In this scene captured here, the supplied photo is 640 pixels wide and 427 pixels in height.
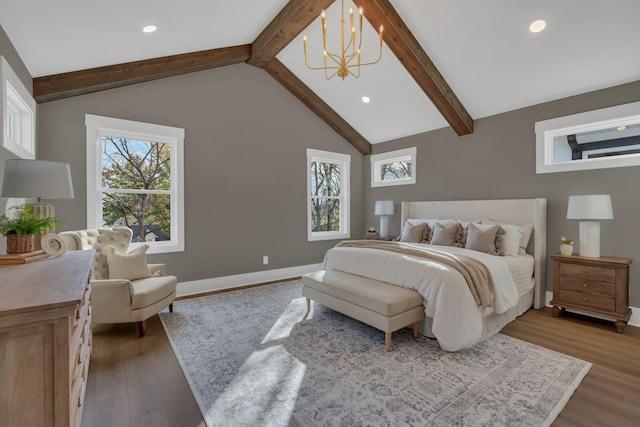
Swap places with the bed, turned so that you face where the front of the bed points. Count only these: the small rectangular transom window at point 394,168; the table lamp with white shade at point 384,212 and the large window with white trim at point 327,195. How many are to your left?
0

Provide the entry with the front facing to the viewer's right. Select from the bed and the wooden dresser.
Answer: the wooden dresser

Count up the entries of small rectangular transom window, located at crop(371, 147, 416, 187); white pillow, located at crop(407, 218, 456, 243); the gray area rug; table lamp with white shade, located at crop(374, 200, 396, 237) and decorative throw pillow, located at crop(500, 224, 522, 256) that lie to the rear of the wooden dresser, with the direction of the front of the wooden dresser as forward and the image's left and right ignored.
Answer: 0

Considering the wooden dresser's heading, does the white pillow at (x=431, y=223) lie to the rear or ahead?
ahead

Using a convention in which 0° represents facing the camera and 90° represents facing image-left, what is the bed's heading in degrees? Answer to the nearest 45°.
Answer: approximately 45°

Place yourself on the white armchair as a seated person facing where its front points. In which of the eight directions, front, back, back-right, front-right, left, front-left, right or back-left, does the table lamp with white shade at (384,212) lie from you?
front-left

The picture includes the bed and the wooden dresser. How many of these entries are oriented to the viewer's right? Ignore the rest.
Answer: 1

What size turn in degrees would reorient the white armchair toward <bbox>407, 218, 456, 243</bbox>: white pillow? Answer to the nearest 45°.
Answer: approximately 45° to its left

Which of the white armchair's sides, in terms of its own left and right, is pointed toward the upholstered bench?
front

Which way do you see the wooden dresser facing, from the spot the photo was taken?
facing to the right of the viewer

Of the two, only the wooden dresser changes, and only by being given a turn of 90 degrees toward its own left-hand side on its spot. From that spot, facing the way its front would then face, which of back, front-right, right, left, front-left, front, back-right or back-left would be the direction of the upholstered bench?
right

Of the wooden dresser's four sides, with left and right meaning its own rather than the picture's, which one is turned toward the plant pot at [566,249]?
front

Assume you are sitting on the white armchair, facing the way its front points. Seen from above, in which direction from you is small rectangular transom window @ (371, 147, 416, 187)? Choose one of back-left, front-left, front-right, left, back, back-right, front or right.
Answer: front-left

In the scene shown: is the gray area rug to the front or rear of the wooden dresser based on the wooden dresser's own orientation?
to the front

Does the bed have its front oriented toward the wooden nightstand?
no

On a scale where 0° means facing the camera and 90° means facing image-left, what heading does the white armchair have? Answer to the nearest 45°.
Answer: approximately 315°

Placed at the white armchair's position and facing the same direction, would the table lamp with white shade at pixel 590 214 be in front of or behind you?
in front

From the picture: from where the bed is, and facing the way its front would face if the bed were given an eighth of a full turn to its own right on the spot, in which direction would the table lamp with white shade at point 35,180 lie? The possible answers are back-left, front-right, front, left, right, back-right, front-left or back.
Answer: front-left

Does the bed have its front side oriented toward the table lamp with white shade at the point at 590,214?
no
